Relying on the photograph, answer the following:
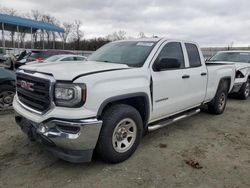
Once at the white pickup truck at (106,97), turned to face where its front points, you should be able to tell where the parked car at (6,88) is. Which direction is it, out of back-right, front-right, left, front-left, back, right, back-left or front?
right

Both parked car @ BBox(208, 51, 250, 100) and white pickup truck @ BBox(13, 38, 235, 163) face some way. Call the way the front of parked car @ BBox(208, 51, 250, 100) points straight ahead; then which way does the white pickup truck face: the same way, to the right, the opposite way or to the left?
the same way

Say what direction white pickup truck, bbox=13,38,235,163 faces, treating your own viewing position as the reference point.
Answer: facing the viewer and to the left of the viewer

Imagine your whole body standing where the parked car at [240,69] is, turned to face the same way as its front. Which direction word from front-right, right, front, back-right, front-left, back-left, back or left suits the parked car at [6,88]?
front

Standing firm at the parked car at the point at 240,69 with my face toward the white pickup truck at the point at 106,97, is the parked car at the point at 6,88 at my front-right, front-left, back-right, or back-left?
front-right

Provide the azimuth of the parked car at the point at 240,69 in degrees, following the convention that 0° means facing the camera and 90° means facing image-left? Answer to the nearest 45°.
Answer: approximately 45°

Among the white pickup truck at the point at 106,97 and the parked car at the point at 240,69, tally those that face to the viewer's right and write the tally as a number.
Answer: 0

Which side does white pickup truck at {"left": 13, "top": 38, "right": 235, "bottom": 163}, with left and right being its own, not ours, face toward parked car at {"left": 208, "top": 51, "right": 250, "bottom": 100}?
back
